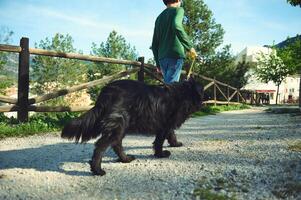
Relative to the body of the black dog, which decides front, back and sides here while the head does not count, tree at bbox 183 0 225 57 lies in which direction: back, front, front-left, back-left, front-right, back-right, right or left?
front-left

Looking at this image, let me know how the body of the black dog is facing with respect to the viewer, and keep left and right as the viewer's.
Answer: facing away from the viewer and to the right of the viewer

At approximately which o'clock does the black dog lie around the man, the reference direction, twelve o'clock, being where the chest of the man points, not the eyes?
The black dog is roughly at 5 o'clock from the man.

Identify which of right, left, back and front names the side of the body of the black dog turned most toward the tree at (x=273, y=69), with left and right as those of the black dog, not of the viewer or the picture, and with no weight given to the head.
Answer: front

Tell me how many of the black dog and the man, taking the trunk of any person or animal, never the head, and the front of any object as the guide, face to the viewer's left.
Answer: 0

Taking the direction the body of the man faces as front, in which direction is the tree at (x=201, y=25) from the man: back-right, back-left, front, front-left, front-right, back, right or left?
front-left

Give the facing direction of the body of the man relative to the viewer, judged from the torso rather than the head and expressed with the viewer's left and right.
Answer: facing away from the viewer and to the right of the viewer

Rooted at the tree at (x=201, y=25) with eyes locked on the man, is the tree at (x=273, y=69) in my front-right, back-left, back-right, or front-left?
back-left

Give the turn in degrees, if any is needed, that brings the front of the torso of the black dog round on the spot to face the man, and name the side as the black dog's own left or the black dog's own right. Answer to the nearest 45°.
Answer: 0° — it already faces them
